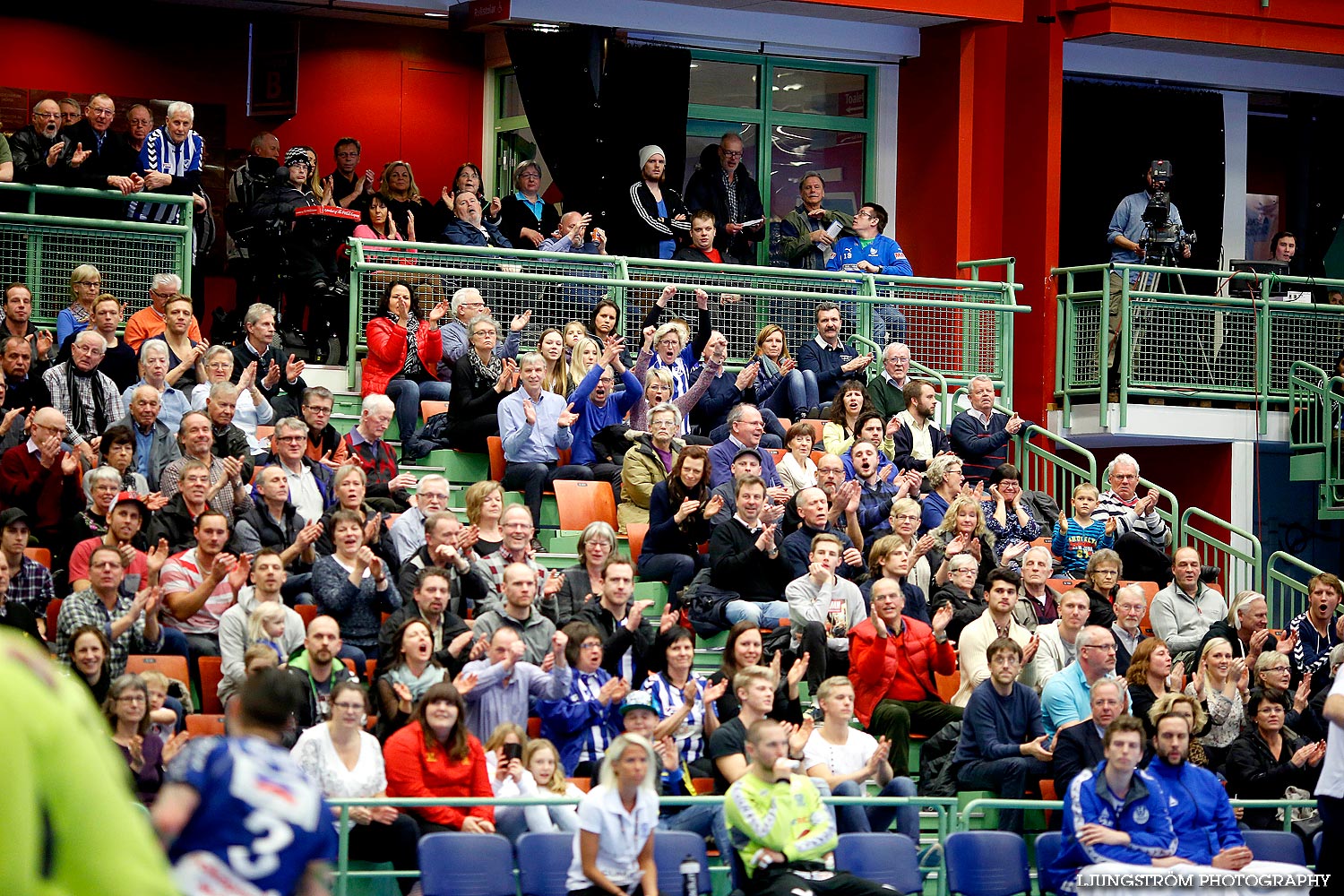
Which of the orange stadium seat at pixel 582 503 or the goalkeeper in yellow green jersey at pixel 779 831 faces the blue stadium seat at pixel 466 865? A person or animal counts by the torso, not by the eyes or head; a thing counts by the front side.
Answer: the orange stadium seat

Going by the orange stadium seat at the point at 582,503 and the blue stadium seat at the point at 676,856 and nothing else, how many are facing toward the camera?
2

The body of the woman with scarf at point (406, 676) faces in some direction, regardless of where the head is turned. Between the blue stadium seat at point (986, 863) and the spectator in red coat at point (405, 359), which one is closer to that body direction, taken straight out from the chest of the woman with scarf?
the blue stadium seat

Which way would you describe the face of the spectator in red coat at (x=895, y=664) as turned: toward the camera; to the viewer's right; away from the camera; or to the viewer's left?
toward the camera

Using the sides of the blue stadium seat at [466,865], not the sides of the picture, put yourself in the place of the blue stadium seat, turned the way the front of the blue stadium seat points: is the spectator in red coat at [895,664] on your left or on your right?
on your left

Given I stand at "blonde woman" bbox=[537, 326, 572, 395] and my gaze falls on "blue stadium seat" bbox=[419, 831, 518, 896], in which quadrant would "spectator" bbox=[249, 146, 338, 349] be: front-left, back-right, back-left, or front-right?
back-right

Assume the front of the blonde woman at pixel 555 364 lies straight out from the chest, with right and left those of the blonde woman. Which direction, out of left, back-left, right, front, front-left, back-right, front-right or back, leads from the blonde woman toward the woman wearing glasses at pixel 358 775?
front

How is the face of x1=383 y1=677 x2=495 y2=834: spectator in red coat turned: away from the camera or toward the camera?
toward the camera

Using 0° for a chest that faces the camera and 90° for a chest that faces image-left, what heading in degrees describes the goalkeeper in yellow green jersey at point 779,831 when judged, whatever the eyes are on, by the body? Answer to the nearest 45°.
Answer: approximately 315°

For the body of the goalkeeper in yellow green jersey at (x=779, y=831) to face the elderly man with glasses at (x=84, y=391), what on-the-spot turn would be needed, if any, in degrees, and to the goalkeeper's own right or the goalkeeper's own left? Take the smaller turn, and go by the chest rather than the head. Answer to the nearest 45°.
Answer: approximately 180°

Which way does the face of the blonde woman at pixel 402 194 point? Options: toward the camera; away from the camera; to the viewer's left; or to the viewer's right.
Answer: toward the camera

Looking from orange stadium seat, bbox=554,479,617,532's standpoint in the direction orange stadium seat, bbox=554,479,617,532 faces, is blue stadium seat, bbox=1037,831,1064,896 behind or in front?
in front

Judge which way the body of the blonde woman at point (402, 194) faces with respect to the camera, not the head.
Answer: toward the camera

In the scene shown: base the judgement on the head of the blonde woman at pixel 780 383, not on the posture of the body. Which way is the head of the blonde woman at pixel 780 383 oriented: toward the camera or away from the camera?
toward the camera

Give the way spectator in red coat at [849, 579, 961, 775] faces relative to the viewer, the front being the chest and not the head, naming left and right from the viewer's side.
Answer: facing the viewer

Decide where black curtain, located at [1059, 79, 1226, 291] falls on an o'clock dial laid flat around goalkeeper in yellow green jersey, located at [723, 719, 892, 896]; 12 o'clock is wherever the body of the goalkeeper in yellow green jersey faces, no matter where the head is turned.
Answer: The black curtain is roughly at 8 o'clock from the goalkeeper in yellow green jersey.

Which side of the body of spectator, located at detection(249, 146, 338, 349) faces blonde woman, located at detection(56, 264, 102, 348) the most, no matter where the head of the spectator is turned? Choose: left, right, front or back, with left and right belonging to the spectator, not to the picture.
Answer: right

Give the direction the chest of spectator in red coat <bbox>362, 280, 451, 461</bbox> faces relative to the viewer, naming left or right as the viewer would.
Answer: facing the viewer and to the right of the viewer

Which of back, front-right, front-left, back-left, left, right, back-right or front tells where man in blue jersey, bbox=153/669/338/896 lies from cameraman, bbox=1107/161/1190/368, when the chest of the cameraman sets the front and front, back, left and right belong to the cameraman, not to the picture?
front-right

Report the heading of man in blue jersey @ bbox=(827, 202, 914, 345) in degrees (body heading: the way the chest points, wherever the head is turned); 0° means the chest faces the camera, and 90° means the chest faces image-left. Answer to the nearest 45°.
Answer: approximately 45°

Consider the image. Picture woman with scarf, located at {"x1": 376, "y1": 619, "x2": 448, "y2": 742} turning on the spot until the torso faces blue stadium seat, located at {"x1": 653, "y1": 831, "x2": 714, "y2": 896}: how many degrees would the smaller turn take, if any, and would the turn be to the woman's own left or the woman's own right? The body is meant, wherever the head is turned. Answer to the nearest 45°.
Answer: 0° — they already face it

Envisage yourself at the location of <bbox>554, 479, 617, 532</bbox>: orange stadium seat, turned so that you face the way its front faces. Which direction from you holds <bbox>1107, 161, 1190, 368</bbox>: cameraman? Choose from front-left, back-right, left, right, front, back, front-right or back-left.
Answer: back-left
